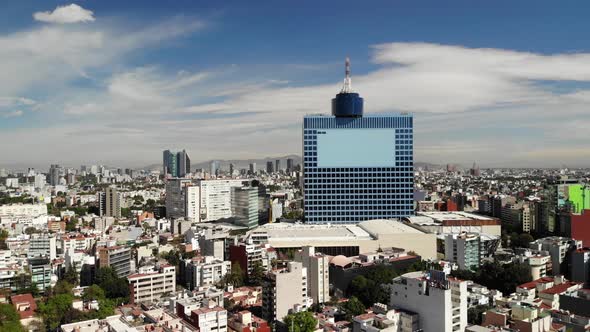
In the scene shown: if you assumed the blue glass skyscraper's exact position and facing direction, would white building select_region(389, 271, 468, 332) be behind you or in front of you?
in front

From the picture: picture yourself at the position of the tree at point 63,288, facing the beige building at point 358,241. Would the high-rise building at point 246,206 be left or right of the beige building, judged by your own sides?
left

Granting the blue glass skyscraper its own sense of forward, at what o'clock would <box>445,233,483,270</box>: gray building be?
The gray building is roughly at 11 o'clock from the blue glass skyscraper.

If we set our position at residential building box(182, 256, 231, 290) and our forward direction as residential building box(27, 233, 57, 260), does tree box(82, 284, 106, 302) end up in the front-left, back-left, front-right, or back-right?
front-left

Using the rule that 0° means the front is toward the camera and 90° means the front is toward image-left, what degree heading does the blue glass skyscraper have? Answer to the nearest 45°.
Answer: approximately 0°

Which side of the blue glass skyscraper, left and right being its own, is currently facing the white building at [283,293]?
front

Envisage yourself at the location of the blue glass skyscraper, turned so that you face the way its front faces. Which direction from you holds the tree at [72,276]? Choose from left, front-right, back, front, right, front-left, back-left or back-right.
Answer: front-right

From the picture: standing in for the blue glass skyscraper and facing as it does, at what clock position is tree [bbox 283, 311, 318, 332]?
The tree is roughly at 12 o'clock from the blue glass skyscraper.

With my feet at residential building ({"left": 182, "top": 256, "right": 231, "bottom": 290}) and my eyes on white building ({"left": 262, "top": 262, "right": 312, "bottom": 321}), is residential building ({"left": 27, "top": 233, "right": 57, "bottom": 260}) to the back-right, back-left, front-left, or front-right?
back-right

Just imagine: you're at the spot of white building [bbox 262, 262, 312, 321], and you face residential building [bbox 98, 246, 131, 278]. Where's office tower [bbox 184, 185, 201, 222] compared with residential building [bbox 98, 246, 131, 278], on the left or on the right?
right

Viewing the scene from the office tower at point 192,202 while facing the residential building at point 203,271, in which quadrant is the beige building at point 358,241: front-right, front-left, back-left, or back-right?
front-left

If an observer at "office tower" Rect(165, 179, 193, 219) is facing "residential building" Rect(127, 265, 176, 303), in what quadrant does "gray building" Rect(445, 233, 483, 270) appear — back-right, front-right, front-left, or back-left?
front-left

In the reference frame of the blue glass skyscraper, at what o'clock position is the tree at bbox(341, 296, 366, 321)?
The tree is roughly at 12 o'clock from the blue glass skyscraper.

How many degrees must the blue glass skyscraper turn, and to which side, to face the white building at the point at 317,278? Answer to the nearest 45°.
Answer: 0° — it already faces it

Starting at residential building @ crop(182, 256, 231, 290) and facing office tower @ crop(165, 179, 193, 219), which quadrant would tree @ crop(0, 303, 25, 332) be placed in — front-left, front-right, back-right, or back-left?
back-left

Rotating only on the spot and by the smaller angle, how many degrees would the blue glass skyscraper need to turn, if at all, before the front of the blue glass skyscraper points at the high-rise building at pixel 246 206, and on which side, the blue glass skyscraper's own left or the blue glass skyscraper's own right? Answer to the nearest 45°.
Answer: approximately 90° to the blue glass skyscraper's own right

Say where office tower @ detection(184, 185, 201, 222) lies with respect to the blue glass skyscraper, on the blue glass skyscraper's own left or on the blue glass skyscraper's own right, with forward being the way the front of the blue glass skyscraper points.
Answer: on the blue glass skyscraper's own right

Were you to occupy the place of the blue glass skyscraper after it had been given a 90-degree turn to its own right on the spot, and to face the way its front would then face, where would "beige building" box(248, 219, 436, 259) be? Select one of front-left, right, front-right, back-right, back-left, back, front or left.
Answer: left
